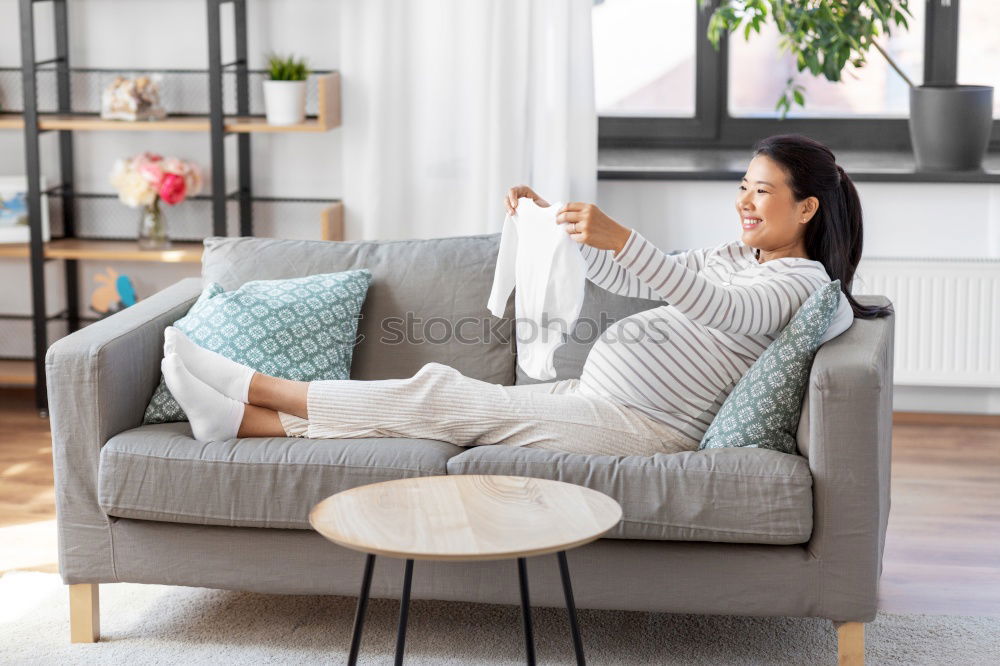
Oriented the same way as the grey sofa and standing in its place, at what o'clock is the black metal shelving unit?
The black metal shelving unit is roughly at 5 o'clock from the grey sofa.

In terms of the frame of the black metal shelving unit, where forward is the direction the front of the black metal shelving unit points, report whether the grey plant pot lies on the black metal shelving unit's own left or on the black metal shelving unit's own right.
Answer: on the black metal shelving unit's own left

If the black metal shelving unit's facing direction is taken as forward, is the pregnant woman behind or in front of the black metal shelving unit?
in front

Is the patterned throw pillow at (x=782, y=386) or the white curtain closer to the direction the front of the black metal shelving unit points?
the patterned throw pillow
